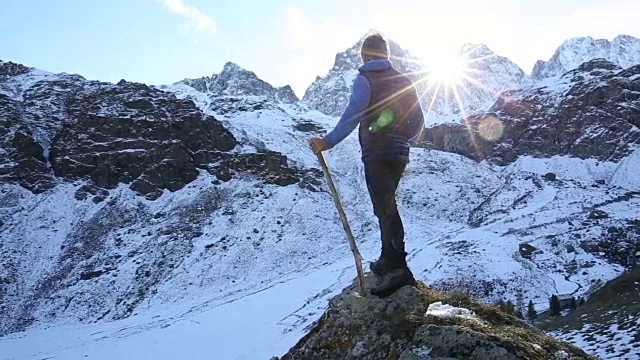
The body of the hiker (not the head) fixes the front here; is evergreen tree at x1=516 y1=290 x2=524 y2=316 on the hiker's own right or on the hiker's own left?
on the hiker's own right

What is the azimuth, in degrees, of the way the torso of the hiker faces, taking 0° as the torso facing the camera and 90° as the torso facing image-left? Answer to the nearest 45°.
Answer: approximately 135°
